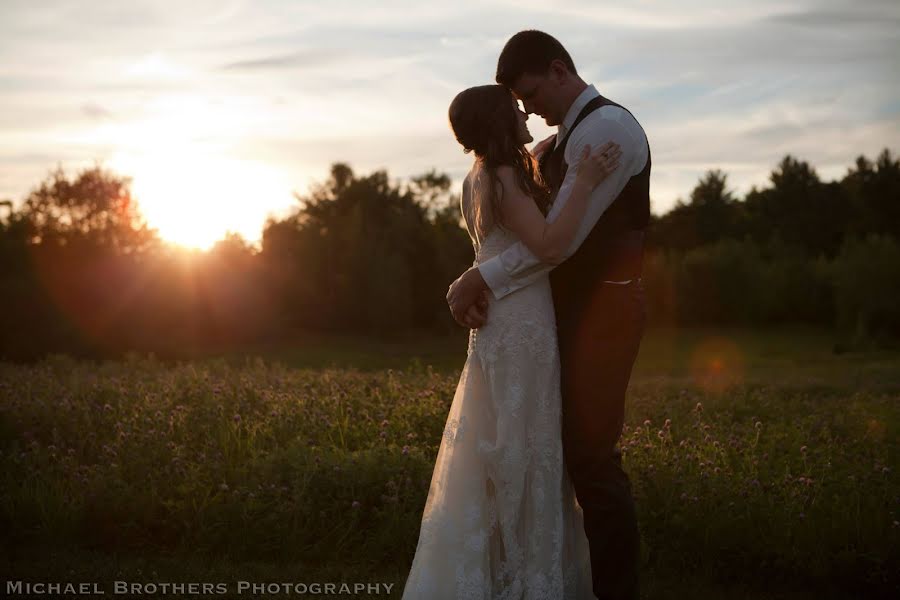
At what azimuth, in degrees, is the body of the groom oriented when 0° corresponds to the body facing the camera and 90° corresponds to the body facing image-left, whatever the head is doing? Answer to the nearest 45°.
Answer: approximately 90°

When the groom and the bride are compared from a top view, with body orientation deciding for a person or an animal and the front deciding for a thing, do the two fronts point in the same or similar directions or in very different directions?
very different directions

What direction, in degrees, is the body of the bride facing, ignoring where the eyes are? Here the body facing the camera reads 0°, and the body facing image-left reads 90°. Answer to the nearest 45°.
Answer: approximately 270°
